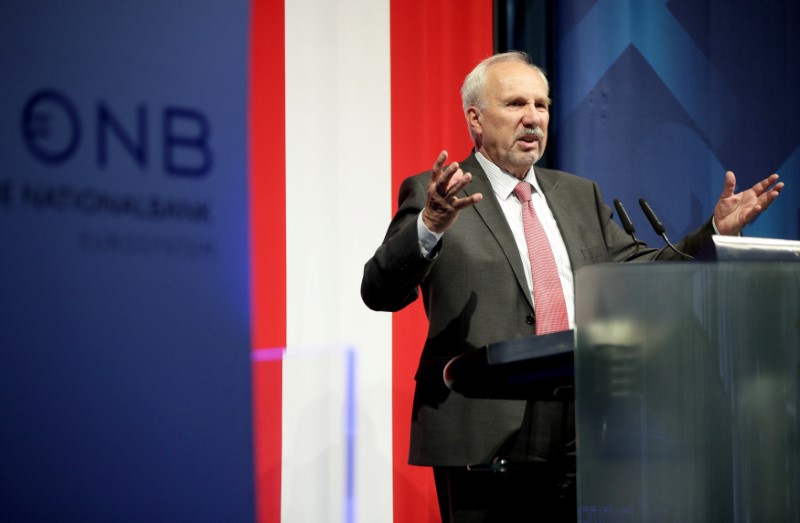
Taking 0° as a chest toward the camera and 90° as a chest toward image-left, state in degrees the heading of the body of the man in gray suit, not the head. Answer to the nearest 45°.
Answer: approximately 315°

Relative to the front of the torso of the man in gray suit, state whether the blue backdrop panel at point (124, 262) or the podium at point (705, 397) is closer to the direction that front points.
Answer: the podium
